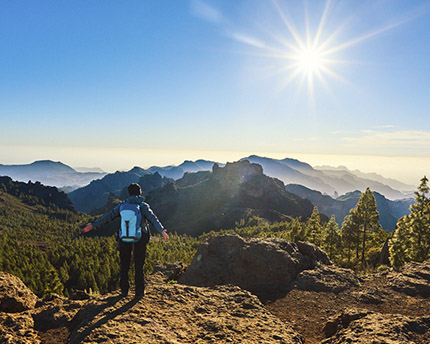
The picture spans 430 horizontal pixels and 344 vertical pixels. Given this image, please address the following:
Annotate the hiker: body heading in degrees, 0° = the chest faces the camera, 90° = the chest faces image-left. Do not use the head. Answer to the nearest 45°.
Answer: approximately 225°

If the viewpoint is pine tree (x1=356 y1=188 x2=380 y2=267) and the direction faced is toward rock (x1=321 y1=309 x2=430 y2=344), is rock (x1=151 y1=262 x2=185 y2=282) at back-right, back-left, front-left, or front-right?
front-right

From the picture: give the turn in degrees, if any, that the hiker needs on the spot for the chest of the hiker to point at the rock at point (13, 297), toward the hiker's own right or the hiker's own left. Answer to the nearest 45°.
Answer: approximately 90° to the hiker's own left

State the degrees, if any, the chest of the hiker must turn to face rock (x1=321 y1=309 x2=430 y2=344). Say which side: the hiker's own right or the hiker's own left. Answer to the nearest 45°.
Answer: approximately 90° to the hiker's own right

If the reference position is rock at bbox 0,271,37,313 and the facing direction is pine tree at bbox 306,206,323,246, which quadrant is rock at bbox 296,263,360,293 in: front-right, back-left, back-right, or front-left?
front-right

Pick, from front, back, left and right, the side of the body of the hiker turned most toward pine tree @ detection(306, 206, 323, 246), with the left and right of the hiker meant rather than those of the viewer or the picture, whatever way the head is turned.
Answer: front

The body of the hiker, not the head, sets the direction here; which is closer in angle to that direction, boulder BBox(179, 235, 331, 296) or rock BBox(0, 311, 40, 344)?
the boulder

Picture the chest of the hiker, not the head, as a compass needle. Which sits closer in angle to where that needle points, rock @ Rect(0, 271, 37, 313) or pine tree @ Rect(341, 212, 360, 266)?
the pine tree

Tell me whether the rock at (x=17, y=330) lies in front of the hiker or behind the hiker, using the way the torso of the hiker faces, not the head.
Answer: behind

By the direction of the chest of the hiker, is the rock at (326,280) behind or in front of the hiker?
in front
